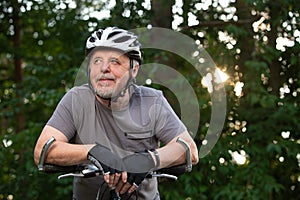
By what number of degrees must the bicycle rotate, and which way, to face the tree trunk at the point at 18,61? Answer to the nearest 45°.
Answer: approximately 180°

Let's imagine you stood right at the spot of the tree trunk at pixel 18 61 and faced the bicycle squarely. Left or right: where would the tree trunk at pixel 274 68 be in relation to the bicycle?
left

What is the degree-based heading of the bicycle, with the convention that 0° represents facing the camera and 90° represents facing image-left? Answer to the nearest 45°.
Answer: approximately 0°

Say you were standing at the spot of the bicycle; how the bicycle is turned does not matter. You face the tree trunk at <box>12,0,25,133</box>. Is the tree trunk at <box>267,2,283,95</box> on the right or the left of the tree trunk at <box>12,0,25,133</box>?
right

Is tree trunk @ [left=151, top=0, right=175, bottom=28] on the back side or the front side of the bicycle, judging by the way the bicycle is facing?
on the back side

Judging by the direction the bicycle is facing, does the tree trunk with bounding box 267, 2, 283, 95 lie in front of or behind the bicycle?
behind
